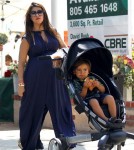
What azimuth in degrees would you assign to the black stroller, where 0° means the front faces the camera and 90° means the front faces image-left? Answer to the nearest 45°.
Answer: approximately 315°

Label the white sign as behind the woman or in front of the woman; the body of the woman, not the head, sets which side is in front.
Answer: behind

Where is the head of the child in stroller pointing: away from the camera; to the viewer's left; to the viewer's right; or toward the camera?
toward the camera

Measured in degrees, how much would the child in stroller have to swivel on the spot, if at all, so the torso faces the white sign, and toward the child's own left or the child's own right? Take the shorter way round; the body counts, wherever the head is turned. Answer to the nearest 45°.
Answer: approximately 135° to the child's own left

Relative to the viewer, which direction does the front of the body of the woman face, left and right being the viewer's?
facing the viewer

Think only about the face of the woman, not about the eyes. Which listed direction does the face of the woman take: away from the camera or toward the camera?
toward the camera

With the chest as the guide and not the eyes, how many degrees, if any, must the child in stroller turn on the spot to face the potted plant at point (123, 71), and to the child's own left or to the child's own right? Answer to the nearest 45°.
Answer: approximately 135° to the child's own left

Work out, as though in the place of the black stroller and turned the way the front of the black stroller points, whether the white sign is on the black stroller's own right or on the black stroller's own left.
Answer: on the black stroller's own left

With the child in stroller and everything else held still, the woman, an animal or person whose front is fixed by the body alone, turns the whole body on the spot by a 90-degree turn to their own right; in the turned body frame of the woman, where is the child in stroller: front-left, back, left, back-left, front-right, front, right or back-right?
back-left

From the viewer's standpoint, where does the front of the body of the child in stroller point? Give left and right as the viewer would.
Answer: facing the viewer and to the right of the viewer

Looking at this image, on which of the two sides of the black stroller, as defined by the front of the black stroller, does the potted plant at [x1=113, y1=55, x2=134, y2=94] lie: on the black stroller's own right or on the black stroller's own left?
on the black stroller's own left
